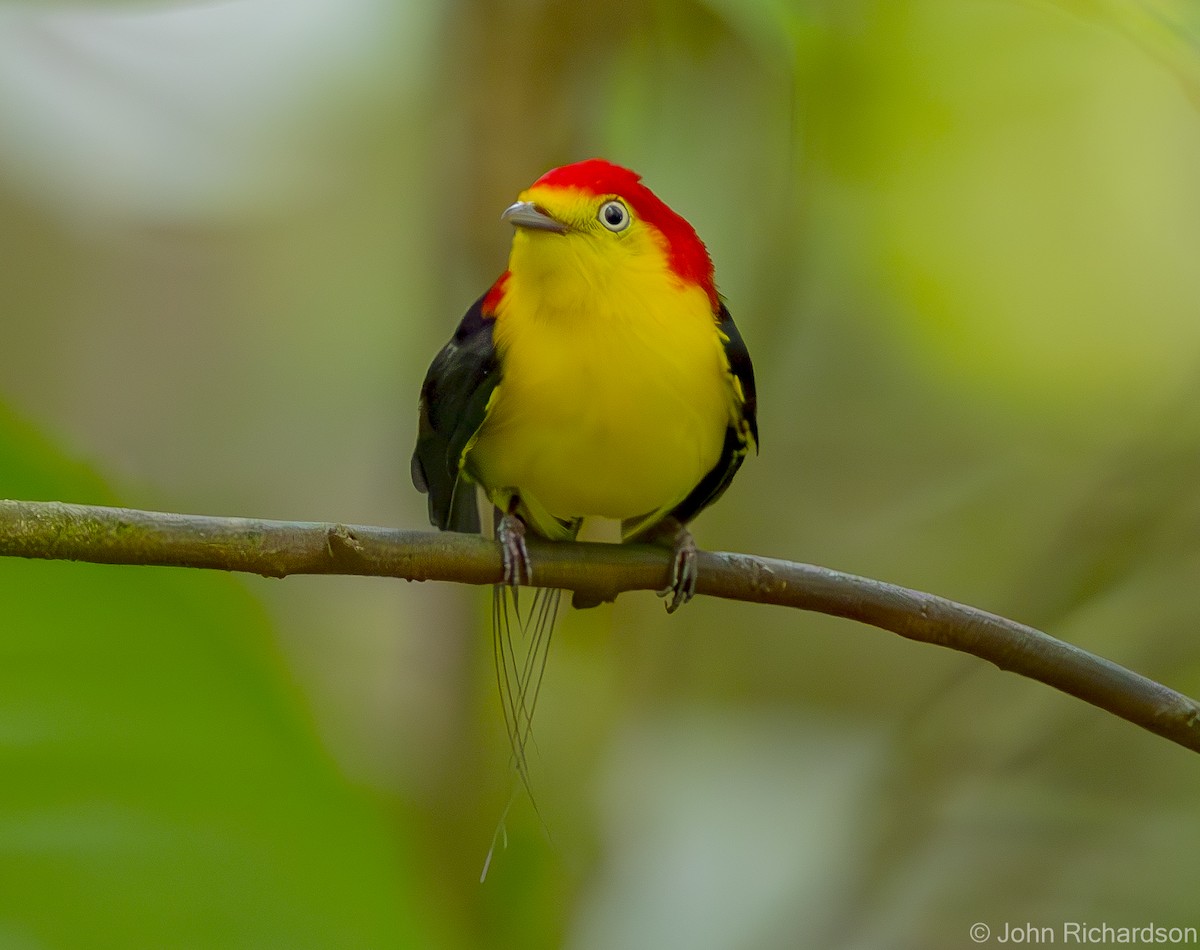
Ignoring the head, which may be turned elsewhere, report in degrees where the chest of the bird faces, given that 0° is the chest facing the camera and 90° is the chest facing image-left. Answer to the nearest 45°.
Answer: approximately 0°
